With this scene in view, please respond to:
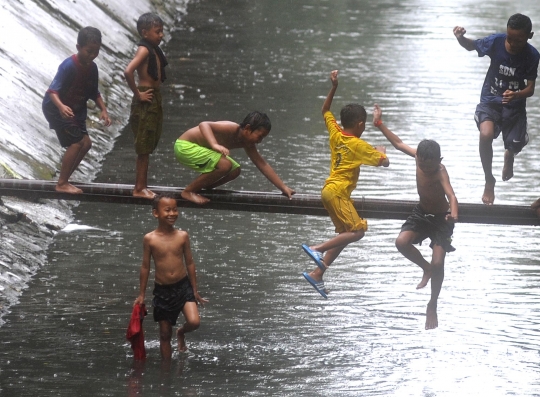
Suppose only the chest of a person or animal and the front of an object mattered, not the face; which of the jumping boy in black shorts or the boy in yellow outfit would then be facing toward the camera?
the jumping boy in black shorts

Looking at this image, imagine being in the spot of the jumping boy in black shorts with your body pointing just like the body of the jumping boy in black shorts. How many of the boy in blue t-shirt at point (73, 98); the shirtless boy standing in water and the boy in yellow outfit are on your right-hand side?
3

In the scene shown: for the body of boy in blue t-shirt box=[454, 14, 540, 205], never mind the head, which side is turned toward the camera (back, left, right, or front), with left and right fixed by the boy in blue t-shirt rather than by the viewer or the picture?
front

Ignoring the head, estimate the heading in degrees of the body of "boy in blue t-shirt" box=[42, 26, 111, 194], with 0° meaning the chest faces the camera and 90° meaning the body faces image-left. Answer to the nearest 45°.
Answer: approximately 315°

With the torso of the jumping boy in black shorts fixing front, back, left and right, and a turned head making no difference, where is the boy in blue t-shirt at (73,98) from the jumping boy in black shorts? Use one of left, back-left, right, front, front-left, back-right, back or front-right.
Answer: right

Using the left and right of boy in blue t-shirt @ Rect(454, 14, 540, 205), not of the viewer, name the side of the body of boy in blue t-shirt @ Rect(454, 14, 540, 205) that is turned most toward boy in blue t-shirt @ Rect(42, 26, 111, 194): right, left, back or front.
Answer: right

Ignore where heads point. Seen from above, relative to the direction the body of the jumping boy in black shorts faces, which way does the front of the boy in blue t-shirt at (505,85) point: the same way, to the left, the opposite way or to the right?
the same way

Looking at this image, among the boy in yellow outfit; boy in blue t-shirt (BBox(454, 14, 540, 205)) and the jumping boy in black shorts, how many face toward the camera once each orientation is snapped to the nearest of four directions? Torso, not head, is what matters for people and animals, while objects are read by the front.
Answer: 2

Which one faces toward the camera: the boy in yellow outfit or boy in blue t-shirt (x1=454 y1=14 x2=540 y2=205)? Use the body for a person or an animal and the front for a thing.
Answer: the boy in blue t-shirt

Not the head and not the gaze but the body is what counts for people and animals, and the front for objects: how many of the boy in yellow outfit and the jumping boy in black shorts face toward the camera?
1

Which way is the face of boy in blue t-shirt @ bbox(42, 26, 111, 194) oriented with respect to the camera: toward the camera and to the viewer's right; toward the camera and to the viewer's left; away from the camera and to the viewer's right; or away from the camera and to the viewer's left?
toward the camera and to the viewer's right

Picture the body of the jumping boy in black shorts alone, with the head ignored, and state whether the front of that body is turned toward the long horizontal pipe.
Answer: no

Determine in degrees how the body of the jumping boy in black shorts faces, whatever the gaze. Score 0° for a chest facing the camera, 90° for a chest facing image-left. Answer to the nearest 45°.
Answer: approximately 0°

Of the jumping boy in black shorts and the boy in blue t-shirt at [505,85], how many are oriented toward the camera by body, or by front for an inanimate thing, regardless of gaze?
2

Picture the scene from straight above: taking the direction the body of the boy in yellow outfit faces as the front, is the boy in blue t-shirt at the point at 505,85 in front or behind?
in front

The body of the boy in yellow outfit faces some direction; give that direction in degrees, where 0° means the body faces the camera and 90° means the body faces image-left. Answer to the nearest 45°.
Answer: approximately 225°

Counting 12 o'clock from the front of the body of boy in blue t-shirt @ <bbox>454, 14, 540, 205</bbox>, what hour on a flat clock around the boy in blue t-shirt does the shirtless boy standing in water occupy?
The shirtless boy standing in water is roughly at 2 o'clock from the boy in blue t-shirt.

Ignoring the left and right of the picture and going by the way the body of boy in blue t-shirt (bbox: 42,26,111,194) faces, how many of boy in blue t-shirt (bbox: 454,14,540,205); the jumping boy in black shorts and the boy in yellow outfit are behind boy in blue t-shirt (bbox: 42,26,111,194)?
0
